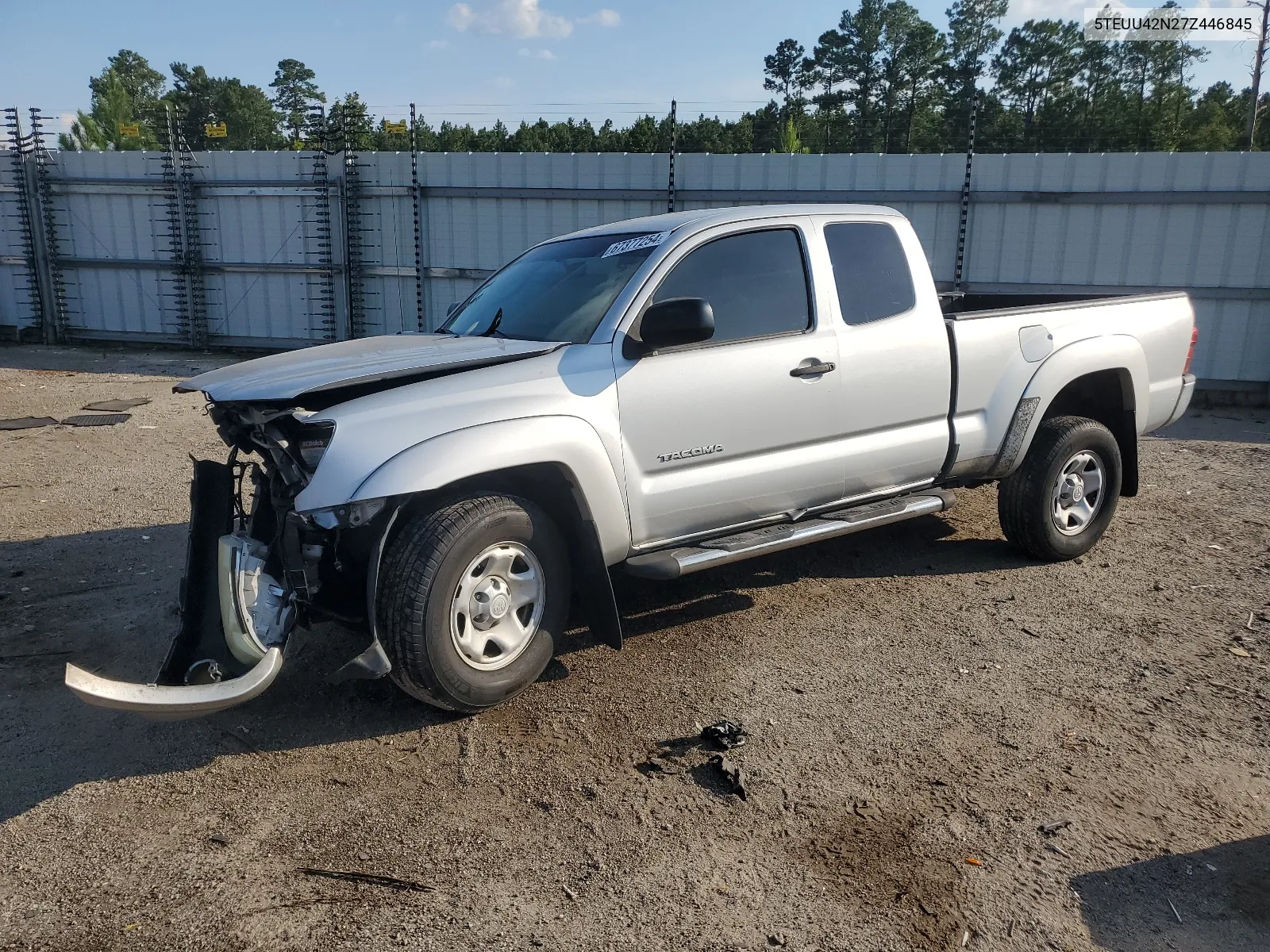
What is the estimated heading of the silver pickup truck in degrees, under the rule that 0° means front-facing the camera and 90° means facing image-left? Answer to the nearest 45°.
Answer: approximately 45°

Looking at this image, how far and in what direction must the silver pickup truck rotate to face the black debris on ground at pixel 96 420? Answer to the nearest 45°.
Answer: approximately 90° to its right

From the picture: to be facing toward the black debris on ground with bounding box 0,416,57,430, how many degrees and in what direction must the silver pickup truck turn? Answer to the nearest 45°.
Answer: approximately 90° to its right

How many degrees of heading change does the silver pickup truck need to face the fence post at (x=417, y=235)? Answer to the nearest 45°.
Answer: approximately 135° to its right

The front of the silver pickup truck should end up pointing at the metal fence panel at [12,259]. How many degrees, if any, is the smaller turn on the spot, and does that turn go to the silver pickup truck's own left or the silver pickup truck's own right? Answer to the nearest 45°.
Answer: approximately 90° to the silver pickup truck's own right

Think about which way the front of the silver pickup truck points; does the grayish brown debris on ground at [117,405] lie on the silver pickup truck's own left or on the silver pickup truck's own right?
on the silver pickup truck's own right
